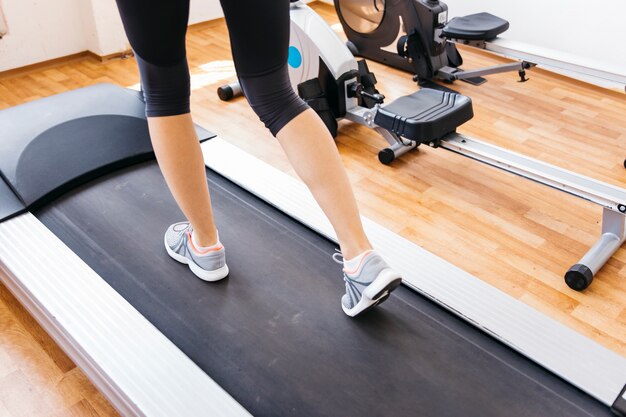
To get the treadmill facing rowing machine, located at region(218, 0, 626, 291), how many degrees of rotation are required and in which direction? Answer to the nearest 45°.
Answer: approximately 90° to its right

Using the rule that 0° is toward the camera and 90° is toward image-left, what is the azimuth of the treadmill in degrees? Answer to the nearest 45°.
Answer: approximately 135°

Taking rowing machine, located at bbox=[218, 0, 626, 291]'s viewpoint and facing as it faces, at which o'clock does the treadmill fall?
The treadmill is roughly at 8 o'clock from the rowing machine.

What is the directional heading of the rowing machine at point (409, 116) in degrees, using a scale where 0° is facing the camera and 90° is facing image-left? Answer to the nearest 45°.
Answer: approximately 135°
